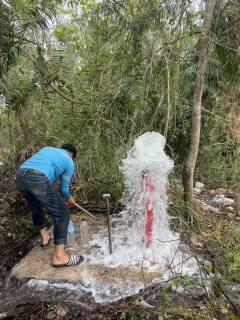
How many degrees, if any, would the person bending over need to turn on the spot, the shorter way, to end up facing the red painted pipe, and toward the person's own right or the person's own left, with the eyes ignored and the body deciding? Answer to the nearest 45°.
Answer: approximately 45° to the person's own right

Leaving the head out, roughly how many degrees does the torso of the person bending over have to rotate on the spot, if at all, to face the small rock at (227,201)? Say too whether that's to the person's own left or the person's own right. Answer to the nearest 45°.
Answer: approximately 45° to the person's own right

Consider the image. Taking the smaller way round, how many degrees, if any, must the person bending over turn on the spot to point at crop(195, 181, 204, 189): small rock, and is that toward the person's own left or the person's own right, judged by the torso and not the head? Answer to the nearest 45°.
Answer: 0° — they already face it

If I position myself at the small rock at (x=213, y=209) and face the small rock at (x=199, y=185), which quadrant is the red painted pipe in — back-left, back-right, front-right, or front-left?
back-left

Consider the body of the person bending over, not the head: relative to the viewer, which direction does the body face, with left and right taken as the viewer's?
facing away from the viewer and to the right of the viewer

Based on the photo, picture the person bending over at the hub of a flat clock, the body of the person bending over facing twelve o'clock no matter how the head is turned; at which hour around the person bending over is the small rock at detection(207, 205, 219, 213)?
The small rock is roughly at 1 o'clock from the person bending over.
